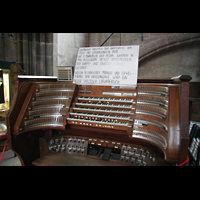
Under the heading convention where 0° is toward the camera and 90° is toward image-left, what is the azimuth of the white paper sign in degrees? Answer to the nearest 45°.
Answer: approximately 0°
